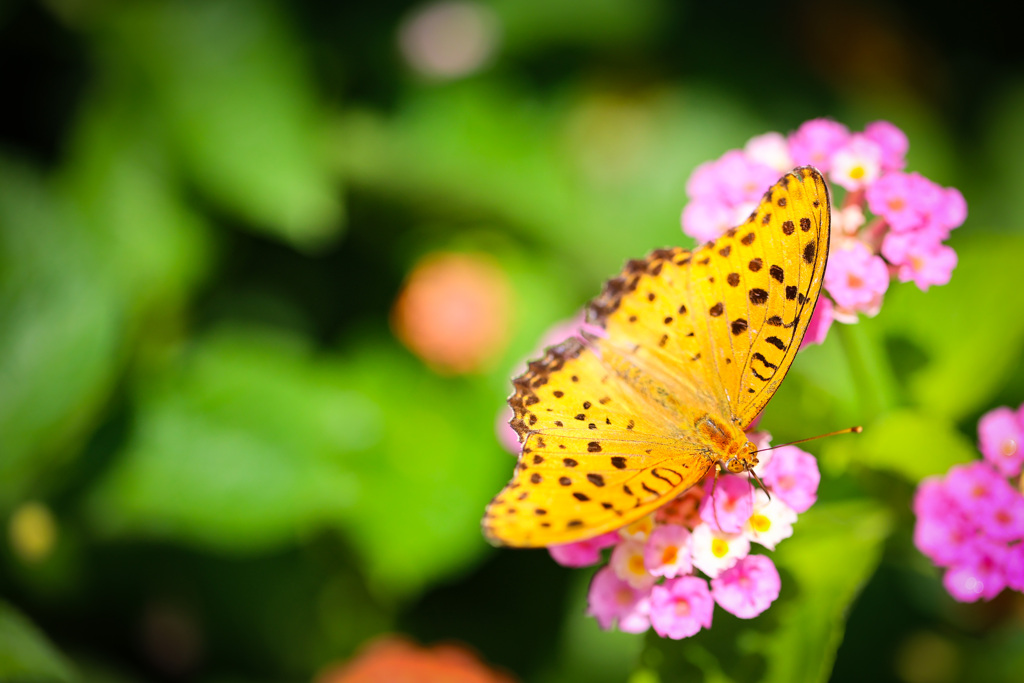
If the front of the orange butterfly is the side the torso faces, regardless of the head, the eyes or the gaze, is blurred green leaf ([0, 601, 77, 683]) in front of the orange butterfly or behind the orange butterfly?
behind

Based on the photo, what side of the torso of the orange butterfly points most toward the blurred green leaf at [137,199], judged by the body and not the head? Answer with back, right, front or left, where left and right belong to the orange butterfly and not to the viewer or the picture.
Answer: back

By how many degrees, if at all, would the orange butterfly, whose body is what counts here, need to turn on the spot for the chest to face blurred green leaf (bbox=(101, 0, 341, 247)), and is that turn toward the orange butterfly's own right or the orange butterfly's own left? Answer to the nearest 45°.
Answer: approximately 180°

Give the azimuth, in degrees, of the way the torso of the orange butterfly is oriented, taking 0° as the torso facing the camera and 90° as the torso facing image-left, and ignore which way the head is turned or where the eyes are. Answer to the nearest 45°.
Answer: approximately 315°
